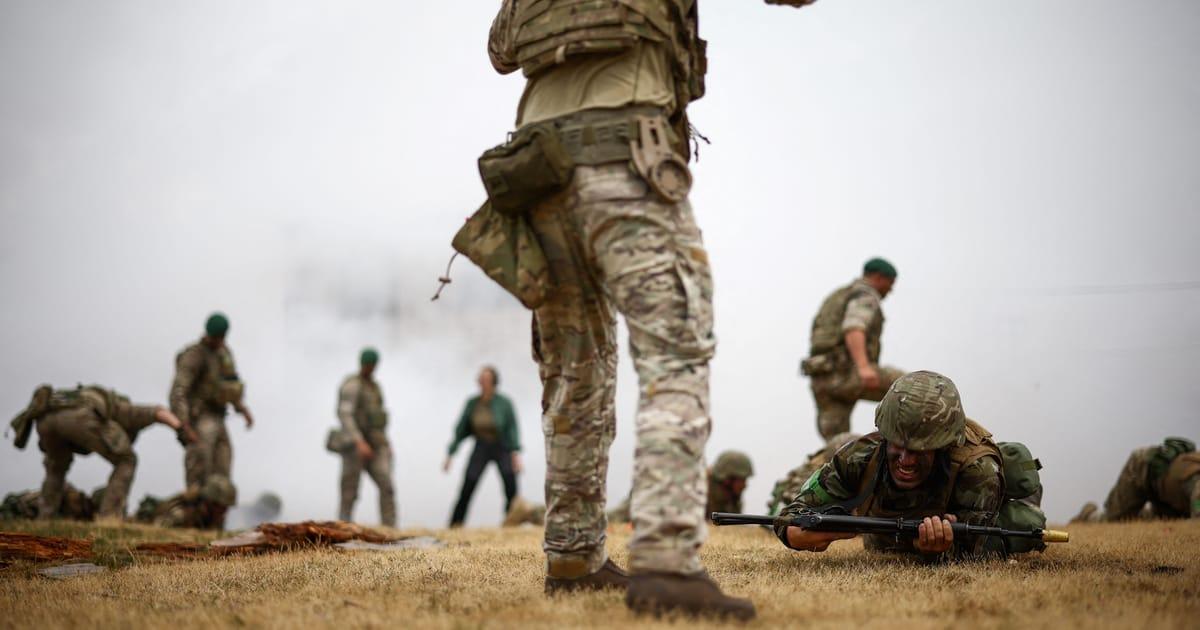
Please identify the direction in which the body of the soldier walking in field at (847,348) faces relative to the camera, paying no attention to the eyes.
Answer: to the viewer's right

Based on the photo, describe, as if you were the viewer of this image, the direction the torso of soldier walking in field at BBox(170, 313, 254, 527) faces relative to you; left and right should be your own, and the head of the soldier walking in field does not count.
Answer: facing the viewer and to the right of the viewer

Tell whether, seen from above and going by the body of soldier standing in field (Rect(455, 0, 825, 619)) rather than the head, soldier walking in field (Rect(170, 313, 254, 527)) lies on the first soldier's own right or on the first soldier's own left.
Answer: on the first soldier's own left

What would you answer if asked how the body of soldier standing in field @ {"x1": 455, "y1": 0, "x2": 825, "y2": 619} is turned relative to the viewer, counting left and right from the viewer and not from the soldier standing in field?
facing away from the viewer and to the right of the viewer

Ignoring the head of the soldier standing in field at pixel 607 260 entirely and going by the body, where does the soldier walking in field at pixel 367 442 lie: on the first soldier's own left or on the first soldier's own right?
on the first soldier's own left
